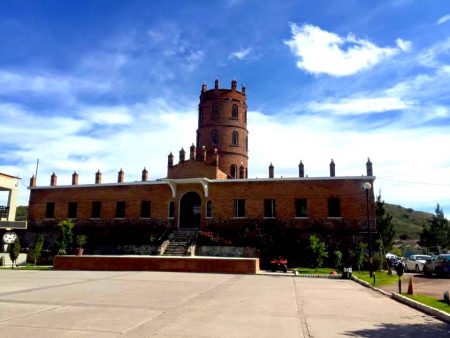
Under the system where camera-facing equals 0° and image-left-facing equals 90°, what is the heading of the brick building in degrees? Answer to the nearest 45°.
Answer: approximately 0°

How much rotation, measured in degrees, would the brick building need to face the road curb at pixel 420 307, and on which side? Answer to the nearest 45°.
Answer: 0° — it already faces it

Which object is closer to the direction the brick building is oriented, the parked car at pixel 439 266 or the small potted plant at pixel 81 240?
the parked car

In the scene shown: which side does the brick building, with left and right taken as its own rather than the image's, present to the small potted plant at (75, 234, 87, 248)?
right

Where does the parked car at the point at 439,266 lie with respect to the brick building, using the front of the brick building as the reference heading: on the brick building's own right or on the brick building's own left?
on the brick building's own left

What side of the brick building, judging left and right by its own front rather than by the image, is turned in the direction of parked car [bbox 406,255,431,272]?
left

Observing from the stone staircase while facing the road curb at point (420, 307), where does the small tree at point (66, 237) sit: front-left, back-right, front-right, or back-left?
back-right

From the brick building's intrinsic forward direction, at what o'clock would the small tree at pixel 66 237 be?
The small tree is roughly at 3 o'clock from the brick building.

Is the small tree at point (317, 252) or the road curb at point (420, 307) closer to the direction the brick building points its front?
the road curb

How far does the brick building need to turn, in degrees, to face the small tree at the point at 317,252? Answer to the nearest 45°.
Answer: approximately 45° to its left
